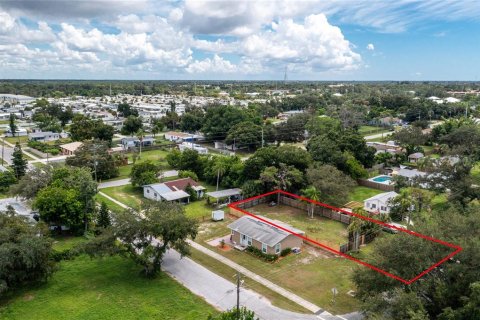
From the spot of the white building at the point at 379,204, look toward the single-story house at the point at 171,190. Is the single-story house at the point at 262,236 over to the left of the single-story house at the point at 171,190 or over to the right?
left

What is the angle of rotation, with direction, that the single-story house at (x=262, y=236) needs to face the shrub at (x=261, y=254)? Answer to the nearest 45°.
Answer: approximately 45° to its left

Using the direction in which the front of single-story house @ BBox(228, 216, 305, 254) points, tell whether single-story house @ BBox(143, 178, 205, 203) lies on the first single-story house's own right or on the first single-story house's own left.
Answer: on the first single-story house's own right

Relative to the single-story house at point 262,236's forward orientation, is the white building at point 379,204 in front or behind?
behind

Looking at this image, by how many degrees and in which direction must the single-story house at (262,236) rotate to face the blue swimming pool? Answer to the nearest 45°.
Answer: approximately 180°

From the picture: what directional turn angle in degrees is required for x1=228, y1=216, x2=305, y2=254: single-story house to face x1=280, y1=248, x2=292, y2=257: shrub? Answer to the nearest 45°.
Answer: approximately 90° to its left

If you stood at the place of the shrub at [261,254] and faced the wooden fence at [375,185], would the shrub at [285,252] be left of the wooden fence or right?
right

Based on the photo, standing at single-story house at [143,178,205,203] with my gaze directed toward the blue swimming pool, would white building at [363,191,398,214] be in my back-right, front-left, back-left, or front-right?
front-right

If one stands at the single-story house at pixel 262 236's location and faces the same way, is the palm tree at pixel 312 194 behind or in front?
behind

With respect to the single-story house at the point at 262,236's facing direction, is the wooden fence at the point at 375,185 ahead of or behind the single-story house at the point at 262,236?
behind

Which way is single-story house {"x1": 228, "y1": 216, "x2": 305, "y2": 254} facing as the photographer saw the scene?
facing the viewer and to the left of the viewer

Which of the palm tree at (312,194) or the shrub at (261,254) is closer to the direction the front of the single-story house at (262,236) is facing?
the shrub
